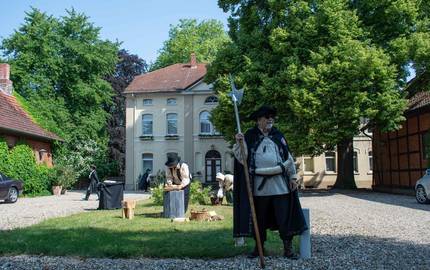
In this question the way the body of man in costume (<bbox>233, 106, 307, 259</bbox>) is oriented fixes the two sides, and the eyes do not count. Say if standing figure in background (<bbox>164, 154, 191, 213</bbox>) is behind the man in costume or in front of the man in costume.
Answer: behind

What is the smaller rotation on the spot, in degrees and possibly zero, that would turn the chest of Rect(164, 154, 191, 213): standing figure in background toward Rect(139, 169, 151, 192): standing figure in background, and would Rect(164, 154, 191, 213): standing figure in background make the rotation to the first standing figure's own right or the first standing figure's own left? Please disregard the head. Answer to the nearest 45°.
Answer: approximately 135° to the first standing figure's own right

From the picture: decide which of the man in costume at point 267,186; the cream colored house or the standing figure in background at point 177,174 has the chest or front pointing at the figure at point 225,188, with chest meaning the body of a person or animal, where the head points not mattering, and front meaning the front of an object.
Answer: the cream colored house

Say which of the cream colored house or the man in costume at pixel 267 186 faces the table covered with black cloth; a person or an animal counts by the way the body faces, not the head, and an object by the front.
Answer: the cream colored house

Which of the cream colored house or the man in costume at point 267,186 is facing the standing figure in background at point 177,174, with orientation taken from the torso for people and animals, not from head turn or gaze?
the cream colored house

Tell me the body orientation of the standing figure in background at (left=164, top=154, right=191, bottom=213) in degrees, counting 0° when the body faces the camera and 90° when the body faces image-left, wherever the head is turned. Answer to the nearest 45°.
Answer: approximately 45°

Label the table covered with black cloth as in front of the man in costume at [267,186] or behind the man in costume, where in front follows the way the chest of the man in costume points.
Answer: behind

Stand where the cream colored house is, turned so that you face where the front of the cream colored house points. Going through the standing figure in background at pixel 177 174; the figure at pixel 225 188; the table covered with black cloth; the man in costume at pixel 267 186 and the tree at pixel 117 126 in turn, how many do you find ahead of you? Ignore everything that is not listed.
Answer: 4

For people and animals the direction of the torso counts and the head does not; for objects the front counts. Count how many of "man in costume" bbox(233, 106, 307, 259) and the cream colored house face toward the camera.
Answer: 2

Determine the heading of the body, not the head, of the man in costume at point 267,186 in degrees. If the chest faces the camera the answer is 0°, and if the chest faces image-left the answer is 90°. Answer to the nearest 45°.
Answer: approximately 0°

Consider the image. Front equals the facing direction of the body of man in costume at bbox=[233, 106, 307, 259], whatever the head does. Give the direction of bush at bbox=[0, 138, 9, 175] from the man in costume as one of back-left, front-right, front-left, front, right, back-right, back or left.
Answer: back-right

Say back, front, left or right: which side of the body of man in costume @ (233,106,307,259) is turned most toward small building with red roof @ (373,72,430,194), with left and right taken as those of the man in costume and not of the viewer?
back

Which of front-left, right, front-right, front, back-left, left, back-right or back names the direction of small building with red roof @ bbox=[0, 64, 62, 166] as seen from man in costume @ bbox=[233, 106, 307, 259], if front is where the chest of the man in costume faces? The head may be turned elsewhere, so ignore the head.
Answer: back-right
